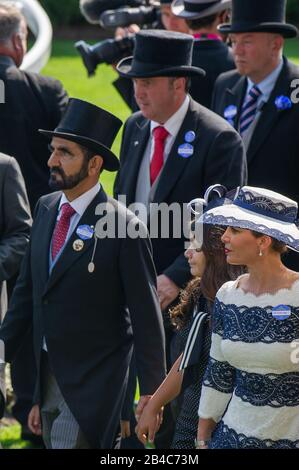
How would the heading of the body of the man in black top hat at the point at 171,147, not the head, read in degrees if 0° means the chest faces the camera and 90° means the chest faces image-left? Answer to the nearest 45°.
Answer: approximately 45°

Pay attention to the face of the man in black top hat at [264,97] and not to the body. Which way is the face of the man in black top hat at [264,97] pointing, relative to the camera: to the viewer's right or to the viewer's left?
to the viewer's left

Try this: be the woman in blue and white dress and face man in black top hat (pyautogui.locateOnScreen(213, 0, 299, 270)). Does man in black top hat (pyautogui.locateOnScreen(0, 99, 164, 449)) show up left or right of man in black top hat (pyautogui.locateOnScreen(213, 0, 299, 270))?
left

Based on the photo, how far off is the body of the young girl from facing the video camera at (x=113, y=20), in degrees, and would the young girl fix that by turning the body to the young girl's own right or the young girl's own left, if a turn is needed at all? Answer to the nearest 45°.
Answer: approximately 90° to the young girl's own right

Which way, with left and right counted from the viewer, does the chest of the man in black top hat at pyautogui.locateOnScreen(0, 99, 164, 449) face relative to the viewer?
facing the viewer and to the left of the viewer

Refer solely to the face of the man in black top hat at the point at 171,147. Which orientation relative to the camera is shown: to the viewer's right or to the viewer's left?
to the viewer's left

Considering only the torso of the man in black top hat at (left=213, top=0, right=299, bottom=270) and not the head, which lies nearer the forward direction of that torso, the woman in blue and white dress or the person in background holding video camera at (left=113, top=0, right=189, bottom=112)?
the woman in blue and white dress

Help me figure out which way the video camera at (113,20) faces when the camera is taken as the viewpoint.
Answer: facing to the left of the viewer

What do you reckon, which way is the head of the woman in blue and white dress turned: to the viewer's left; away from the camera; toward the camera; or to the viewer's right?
to the viewer's left

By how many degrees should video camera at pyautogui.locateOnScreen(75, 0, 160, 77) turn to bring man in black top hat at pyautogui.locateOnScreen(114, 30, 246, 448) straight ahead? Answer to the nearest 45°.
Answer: approximately 90° to its left

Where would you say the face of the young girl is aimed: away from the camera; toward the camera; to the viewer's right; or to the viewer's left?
to the viewer's left

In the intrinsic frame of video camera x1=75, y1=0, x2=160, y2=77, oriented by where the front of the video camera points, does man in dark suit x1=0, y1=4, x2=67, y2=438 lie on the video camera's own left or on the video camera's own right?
on the video camera's own left
